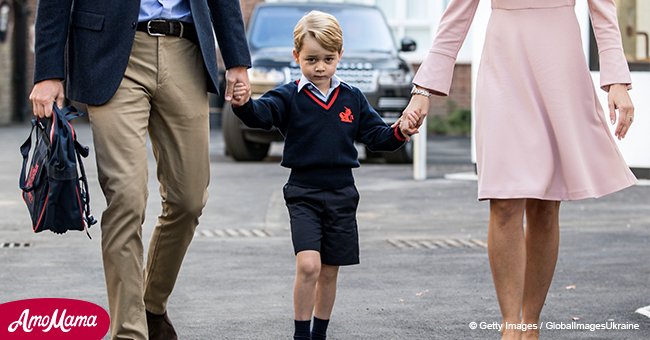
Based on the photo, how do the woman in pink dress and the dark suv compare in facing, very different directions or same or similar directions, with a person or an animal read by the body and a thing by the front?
same or similar directions

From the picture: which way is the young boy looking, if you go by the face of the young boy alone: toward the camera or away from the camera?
toward the camera

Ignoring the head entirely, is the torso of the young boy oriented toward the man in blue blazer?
no

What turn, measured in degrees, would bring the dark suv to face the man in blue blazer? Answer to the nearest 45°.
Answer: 0° — it already faces them

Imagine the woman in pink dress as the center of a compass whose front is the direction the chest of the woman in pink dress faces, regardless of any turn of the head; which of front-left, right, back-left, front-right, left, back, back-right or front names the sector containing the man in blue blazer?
right

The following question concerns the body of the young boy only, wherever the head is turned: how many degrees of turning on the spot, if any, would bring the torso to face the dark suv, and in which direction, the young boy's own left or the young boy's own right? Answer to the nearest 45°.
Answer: approximately 180°

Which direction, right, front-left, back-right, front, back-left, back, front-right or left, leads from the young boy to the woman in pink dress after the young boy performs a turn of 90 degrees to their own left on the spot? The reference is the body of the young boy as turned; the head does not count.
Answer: front

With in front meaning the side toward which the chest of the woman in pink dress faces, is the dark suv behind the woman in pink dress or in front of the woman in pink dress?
behind

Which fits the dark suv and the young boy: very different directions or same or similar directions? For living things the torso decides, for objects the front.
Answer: same or similar directions

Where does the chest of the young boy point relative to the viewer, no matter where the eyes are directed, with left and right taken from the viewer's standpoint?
facing the viewer

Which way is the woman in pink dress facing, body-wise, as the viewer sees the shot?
toward the camera

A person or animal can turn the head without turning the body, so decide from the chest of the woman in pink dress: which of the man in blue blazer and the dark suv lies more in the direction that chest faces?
the man in blue blazer

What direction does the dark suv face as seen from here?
toward the camera
